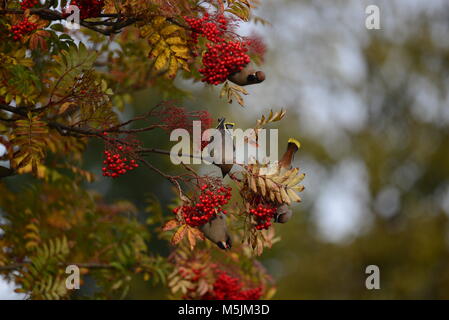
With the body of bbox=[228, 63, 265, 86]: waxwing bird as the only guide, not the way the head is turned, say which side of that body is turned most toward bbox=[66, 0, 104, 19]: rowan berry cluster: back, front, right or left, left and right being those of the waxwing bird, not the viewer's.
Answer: back

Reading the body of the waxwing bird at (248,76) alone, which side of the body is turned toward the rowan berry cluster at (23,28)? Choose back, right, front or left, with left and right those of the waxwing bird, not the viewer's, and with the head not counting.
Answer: back

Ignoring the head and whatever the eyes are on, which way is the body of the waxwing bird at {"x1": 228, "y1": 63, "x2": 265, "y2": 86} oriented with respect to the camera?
to the viewer's right
